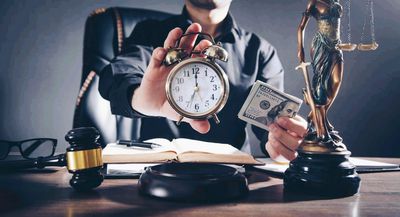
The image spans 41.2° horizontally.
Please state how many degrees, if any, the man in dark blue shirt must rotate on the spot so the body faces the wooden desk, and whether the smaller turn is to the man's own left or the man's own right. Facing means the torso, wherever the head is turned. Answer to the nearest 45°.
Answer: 0° — they already face it

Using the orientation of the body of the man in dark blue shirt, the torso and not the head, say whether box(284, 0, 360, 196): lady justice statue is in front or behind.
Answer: in front

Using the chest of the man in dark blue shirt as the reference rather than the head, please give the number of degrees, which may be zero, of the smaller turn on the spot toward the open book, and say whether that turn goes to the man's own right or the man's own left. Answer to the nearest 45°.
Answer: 0° — they already face it

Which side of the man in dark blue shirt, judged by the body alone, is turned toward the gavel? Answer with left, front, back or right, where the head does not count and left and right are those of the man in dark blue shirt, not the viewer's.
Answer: front

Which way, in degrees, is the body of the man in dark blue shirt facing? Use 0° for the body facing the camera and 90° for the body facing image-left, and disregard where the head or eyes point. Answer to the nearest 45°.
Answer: approximately 0°
